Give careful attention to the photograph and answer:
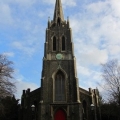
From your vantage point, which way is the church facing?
toward the camera
